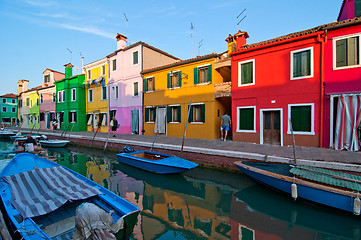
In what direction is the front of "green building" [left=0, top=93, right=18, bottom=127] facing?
toward the camera

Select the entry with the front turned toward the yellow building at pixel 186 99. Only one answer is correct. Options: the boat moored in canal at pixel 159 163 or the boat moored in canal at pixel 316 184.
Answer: the boat moored in canal at pixel 316 184

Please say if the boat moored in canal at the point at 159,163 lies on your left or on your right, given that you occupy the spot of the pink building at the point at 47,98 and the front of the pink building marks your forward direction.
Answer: on your left

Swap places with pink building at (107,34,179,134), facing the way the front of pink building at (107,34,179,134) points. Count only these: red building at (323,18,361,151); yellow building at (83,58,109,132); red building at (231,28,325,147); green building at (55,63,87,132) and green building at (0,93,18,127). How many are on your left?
2

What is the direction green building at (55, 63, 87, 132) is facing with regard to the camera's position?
facing the viewer and to the left of the viewer

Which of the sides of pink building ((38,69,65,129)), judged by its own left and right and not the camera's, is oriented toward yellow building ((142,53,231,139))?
left

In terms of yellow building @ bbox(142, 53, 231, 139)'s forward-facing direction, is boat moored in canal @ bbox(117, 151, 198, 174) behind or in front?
in front

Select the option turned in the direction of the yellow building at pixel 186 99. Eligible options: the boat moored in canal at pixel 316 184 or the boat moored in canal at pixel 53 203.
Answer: the boat moored in canal at pixel 316 184

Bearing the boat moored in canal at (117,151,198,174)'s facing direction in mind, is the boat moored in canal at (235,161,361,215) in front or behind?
in front

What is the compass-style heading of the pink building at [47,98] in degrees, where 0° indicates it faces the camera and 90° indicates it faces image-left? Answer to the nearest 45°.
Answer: approximately 45°
